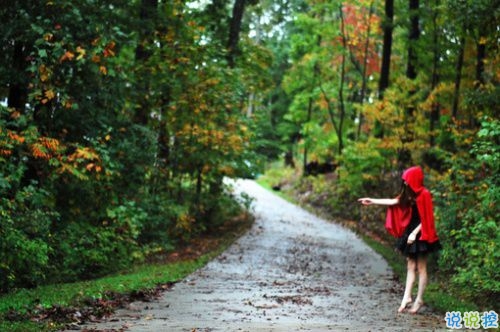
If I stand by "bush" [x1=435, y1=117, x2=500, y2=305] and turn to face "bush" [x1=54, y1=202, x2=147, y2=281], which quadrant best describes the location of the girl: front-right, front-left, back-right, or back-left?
front-left

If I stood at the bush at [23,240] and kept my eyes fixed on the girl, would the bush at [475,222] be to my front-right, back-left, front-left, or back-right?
front-left

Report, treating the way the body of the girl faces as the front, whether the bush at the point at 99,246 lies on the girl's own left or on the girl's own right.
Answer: on the girl's own right

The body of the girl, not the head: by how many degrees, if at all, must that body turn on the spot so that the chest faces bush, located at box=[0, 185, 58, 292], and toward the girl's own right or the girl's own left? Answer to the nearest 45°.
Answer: approximately 45° to the girl's own right

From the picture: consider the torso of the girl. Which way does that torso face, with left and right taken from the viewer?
facing the viewer and to the left of the viewer

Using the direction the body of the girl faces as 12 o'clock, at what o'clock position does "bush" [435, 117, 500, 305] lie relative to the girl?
The bush is roughly at 5 o'clock from the girl.
